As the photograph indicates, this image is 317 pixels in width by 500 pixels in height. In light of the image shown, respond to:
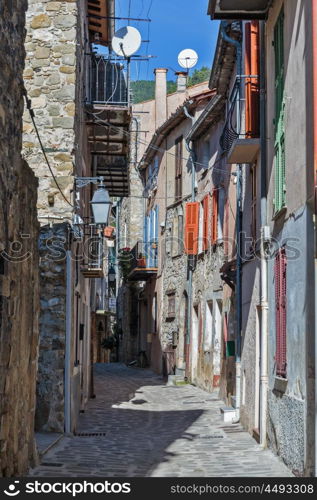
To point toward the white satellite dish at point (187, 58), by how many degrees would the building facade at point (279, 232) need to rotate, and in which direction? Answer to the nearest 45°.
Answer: approximately 90° to its right

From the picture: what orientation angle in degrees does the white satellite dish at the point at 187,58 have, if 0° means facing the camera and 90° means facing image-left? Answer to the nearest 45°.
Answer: approximately 0°

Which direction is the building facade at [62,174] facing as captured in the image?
to the viewer's right

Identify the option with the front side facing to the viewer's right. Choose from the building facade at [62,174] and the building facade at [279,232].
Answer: the building facade at [62,174]

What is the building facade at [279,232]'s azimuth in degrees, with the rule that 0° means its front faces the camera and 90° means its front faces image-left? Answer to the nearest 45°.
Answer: approximately 90°

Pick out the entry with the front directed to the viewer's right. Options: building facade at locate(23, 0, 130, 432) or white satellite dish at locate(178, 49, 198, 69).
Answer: the building facade

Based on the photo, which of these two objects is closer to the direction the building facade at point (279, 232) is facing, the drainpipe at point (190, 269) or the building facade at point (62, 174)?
the building facade

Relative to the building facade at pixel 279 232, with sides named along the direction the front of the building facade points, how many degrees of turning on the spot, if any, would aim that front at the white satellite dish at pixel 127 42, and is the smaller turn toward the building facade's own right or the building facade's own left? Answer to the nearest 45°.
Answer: approximately 45° to the building facade's own right

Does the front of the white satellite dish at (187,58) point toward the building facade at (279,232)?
yes
